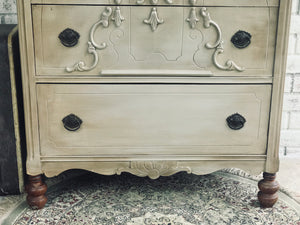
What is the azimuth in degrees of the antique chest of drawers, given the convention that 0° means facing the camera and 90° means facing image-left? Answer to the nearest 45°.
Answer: approximately 0°
